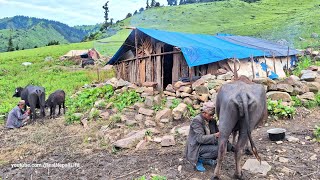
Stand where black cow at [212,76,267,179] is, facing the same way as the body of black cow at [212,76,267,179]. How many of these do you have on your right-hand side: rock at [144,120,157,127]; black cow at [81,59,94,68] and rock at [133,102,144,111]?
0

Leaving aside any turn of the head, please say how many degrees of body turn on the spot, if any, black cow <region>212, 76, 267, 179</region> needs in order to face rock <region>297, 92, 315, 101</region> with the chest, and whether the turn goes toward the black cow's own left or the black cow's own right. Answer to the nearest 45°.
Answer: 0° — it already faces it

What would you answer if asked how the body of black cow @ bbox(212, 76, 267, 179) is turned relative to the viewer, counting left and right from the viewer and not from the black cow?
facing away from the viewer

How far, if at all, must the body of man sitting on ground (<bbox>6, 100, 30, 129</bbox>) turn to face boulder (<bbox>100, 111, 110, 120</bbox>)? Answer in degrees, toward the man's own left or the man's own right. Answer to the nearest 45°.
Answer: approximately 45° to the man's own right

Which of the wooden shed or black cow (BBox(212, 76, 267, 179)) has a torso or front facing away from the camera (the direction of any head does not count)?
the black cow

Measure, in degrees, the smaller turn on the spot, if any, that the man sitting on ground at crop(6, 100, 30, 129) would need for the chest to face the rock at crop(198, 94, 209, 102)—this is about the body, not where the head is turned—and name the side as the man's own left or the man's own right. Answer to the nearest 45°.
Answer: approximately 45° to the man's own right

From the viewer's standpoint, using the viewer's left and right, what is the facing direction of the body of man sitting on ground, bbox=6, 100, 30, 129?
facing to the right of the viewer

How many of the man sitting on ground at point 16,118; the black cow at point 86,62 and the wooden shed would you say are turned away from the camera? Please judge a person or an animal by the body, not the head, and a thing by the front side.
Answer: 0

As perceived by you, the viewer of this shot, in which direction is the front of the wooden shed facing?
facing the viewer and to the left of the viewer

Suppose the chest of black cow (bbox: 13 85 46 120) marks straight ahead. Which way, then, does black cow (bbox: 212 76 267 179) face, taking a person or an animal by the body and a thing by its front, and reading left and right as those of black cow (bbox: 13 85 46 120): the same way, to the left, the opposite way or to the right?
to the right

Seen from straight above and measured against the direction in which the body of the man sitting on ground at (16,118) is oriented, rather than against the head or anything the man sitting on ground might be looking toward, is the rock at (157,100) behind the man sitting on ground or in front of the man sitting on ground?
in front

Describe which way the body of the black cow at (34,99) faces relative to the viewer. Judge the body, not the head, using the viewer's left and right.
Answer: facing away from the viewer and to the left of the viewer
